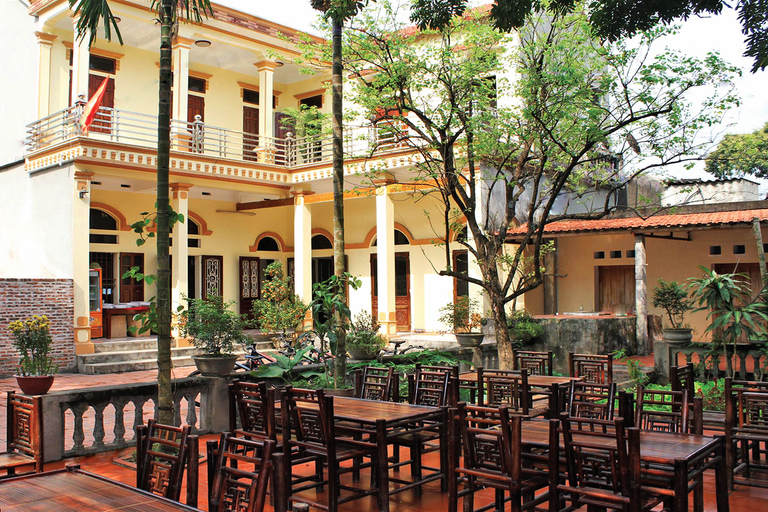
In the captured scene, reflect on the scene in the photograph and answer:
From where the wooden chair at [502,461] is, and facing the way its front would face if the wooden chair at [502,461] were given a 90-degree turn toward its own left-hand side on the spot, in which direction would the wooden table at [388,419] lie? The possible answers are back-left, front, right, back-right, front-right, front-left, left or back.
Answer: front

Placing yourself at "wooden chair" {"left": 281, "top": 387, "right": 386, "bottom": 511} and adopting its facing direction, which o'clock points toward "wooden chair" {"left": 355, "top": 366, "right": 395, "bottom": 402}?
"wooden chair" {"left": 355, "top": 366, "right": 395, "bottom": 402} is roughly at 11 o'clock from "wooden chair" {"left": 281, "top": 387, "right": 386, "bottom": 511}.

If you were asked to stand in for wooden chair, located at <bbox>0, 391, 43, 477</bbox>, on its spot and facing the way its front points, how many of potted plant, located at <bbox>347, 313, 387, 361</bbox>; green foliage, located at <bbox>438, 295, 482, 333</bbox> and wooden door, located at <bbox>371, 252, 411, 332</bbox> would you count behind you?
3

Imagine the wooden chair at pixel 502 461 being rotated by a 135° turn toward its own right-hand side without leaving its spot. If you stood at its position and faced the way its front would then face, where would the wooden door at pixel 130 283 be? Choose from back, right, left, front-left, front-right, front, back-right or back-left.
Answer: back-right

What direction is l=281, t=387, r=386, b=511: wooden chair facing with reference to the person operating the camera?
facing away from the viewer and to the right of the viewer

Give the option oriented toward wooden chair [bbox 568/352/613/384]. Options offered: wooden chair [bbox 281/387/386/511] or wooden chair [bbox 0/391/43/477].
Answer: wooden chair [bbox 281/387/386/511]

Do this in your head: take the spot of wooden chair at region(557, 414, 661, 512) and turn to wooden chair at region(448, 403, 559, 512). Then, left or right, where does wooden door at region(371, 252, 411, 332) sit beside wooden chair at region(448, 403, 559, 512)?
right

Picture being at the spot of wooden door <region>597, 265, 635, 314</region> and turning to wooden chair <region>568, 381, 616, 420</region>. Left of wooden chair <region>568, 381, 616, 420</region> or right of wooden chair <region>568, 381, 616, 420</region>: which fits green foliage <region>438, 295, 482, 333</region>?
right

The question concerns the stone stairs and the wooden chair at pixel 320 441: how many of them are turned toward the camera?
1

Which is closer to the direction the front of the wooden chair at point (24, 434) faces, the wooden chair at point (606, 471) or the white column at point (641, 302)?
the wooden chair

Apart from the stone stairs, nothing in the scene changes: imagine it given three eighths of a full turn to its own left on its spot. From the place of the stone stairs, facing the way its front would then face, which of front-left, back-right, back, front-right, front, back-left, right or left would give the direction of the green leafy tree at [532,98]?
right
